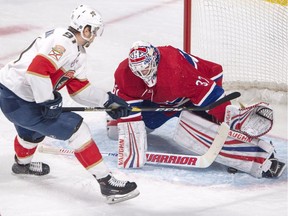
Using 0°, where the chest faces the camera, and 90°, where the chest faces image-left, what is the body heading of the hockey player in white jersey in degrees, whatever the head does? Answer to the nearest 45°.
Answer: approximately 270°

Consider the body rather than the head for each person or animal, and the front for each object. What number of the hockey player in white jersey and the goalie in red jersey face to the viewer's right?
1

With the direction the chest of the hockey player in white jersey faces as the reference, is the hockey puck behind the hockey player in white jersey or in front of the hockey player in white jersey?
in front

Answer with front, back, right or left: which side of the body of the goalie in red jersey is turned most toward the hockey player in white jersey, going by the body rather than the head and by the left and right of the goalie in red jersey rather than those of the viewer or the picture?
front

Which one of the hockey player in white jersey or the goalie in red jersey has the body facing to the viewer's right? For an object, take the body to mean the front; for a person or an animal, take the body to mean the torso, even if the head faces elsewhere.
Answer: the hockey player in white jersey

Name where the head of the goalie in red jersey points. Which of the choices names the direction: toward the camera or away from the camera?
toward the camera

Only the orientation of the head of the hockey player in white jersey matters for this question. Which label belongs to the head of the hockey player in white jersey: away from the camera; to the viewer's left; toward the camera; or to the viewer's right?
to the viewer's right
